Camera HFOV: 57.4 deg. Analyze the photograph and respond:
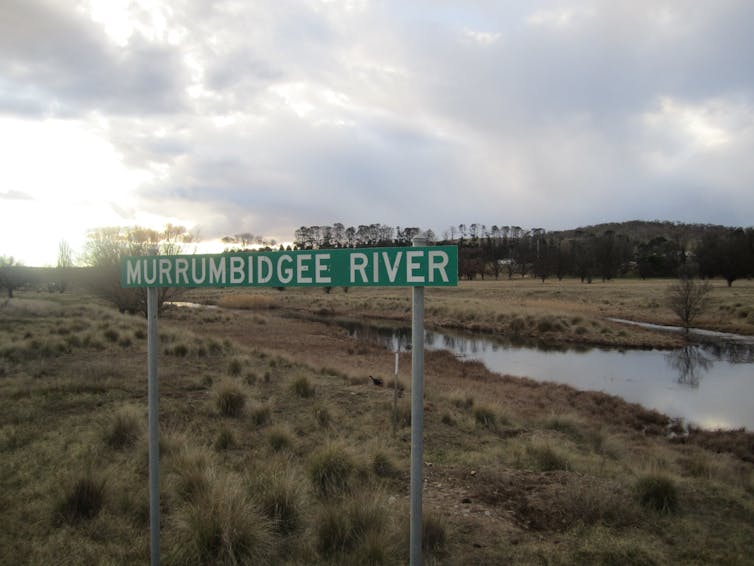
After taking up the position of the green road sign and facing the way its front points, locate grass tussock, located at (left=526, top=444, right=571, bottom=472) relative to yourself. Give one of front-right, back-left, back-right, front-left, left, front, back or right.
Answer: back

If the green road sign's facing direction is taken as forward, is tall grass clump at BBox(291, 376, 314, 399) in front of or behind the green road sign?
behind

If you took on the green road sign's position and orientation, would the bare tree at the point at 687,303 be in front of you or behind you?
behind

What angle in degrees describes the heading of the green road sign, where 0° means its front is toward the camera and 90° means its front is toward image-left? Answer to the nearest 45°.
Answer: approximately 45°

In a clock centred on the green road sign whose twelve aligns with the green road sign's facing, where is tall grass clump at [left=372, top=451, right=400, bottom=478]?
The tall grass clump is roughly at 5 o'clock from the green road sign.

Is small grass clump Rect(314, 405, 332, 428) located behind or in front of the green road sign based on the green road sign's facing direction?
behind
